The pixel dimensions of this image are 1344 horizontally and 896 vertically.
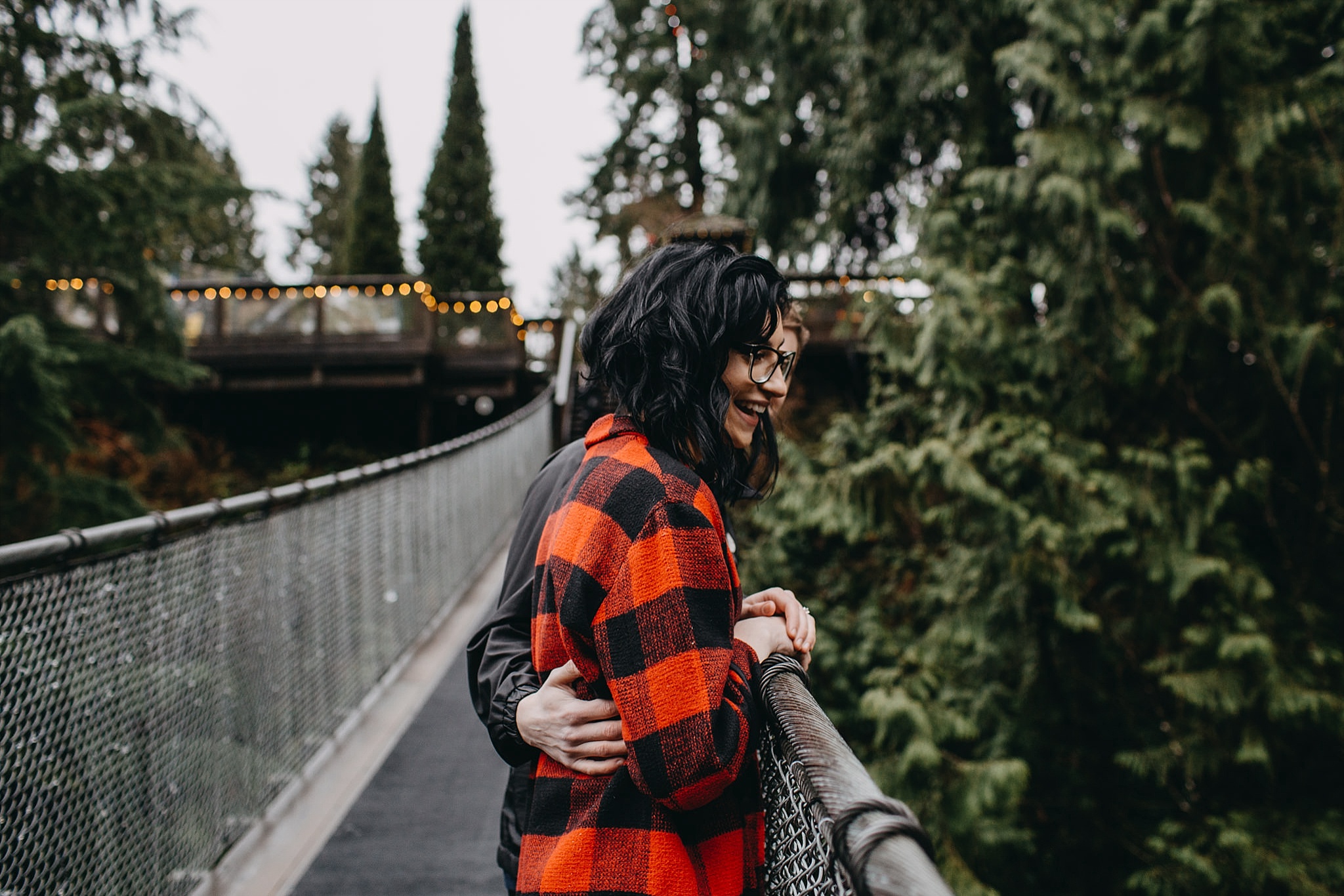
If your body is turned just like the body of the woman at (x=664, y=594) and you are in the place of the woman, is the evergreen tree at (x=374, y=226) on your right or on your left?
on your left

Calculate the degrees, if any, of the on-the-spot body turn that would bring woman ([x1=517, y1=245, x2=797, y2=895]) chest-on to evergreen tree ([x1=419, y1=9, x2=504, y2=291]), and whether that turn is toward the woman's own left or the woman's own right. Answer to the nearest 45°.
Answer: approximately 90° to the woman's own left

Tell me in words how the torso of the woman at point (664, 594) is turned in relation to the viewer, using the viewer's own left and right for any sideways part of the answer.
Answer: facing to the right of the viewer

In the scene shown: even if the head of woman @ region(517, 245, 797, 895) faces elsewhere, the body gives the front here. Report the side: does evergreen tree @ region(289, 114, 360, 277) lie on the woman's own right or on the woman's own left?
on the woman's own left

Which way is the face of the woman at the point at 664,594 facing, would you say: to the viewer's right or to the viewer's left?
to the viewer's right

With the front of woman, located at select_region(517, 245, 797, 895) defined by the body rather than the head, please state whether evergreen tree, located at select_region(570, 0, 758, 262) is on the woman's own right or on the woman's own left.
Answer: on the woman's own left

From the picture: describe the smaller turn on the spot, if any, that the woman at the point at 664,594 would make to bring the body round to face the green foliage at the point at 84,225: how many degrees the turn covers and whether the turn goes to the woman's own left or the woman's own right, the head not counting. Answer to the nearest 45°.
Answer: approximately 135° to the woman's own left
